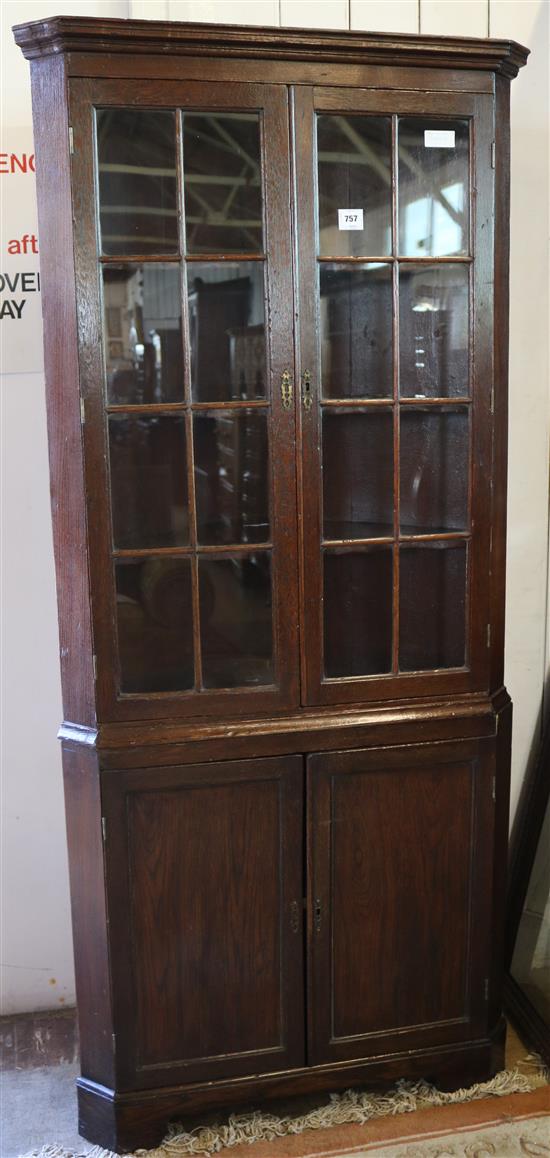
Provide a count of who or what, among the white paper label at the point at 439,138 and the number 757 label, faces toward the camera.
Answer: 2

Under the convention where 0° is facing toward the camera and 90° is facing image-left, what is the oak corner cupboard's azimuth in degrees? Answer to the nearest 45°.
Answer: approximately 315°

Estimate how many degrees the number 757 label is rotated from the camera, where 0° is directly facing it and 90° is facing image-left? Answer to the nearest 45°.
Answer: approximately 0°
